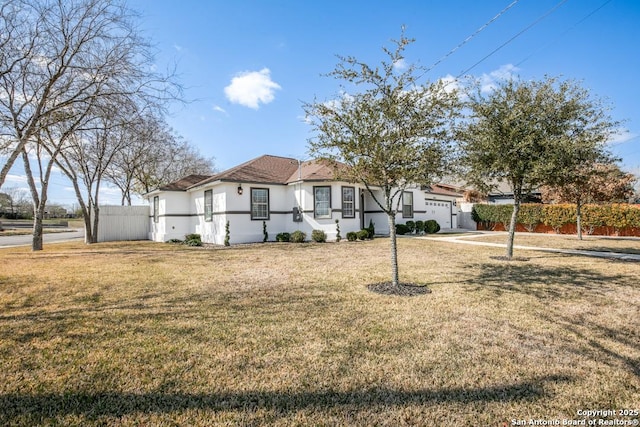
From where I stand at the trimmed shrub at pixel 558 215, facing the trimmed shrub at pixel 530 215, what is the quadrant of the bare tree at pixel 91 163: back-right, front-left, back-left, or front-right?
front-left

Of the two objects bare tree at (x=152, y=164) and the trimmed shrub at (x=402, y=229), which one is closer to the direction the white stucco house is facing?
the trimmed shrub

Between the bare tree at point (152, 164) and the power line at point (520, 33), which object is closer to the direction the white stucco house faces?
the power line

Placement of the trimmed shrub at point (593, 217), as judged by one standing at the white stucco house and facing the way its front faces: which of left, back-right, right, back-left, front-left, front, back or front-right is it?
front-left

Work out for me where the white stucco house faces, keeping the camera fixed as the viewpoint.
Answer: facing the viewer and to the right of the viewer

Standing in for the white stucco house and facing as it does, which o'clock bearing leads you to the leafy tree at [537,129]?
The leafy tree is roughly at 12 o'clock from the white stucco house.

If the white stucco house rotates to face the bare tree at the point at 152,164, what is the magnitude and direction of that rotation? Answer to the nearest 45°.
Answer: approximately 180°

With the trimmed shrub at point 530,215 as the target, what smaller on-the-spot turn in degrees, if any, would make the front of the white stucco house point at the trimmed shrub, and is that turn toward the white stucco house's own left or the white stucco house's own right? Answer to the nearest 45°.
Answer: approximately 45° to the white stucco house's own left

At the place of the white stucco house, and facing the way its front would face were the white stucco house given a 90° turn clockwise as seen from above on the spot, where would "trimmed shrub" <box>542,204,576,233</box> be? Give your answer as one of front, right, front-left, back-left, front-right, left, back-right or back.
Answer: back-left
